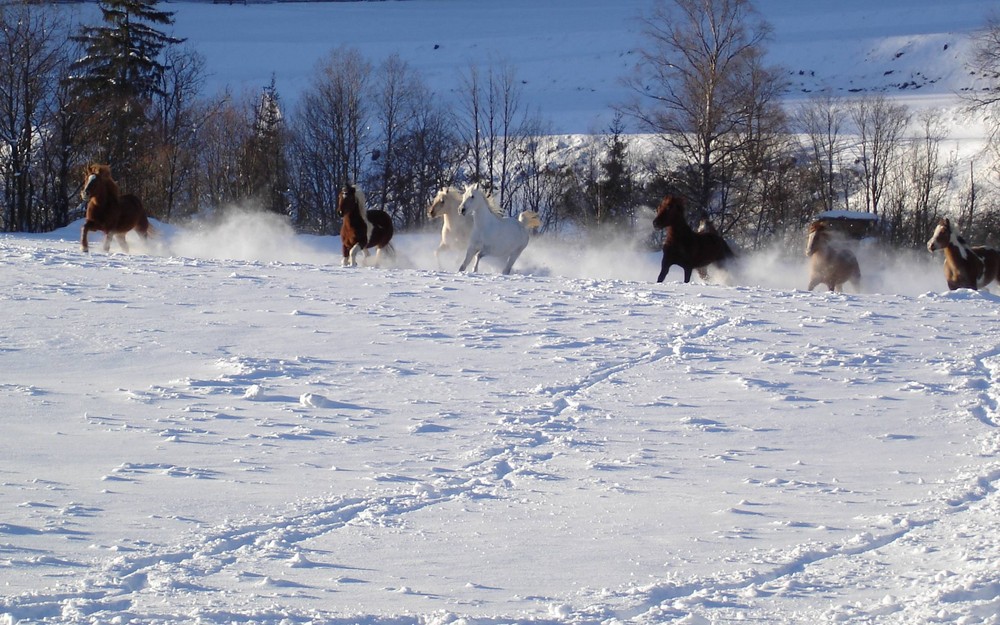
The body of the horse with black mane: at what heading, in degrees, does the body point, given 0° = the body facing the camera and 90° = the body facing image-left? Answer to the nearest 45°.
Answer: approximately 45°

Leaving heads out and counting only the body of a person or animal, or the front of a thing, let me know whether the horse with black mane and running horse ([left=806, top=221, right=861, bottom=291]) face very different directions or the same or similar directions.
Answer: same or similar directions

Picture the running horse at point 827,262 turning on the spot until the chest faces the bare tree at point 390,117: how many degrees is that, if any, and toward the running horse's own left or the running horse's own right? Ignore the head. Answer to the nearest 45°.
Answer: approximately 90° to the running horse's own right

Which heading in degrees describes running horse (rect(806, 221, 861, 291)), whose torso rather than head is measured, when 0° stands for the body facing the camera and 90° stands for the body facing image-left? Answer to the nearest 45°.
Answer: approximately 45°

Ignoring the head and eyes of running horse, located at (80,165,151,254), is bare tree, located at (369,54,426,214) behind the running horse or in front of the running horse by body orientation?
behind

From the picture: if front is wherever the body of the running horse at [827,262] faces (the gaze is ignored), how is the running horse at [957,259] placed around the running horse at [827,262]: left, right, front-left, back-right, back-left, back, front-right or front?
back-left

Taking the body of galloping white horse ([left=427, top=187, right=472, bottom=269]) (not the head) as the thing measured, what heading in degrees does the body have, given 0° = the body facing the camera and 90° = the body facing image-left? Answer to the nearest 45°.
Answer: approximately 45°

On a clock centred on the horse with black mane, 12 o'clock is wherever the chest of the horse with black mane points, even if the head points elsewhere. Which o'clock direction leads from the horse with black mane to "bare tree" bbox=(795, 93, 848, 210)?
The bare tree is roughly at 5 o'clock from the horse with black mane.

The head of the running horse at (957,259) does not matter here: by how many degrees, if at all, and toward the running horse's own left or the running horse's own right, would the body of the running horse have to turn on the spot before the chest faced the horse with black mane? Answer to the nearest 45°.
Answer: approximately 45° to the running horse's own right

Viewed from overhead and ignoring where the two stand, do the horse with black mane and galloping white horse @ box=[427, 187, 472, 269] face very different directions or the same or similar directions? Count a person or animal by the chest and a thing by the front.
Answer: same or similar directions

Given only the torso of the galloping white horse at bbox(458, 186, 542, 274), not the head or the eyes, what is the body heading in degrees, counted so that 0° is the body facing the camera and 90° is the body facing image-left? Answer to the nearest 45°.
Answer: approximately 45°

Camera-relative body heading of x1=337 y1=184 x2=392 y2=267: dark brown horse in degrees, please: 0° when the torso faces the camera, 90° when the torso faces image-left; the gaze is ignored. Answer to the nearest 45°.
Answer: approximately 45°

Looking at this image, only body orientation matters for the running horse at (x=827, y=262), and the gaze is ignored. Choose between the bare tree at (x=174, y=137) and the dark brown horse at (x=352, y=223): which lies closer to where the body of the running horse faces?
the dark brown horse

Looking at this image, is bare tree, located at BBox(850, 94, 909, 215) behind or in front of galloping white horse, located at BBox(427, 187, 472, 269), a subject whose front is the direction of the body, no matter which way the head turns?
behind

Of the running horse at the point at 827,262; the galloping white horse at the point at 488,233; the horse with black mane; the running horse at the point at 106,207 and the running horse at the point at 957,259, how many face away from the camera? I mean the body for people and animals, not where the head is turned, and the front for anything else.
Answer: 0
